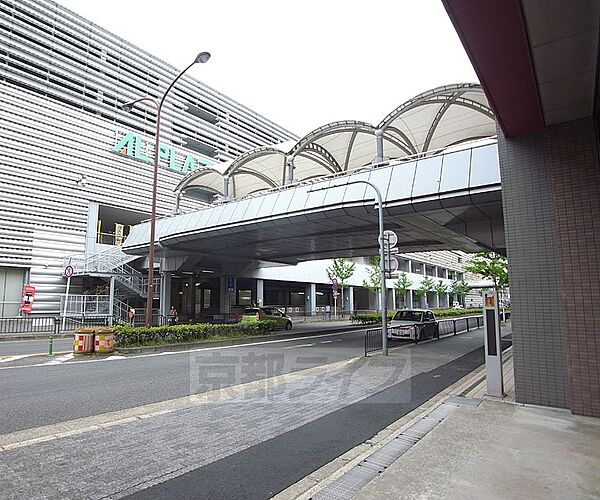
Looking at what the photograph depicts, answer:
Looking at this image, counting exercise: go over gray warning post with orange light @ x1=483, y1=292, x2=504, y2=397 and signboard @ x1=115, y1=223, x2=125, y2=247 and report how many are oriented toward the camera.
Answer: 2

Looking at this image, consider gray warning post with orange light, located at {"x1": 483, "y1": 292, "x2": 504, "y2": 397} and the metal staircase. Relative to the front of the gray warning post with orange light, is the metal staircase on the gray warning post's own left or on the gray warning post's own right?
on the gray warning post's own right

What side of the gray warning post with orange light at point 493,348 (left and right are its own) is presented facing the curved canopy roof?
back

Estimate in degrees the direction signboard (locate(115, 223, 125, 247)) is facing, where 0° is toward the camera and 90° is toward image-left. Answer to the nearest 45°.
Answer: approximately 0°

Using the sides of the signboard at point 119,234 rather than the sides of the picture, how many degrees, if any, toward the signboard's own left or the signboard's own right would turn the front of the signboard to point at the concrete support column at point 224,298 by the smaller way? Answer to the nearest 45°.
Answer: approximately 90° to the signboard's own left

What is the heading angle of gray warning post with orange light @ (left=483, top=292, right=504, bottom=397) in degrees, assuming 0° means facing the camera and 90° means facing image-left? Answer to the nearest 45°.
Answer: approximately 0°

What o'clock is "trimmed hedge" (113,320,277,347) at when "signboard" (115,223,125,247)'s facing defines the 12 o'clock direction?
The trimmed hedge is roughly at 12 o'clock from the signboard.

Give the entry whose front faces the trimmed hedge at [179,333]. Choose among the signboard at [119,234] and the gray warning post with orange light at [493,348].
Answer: the signboard at [119,234]

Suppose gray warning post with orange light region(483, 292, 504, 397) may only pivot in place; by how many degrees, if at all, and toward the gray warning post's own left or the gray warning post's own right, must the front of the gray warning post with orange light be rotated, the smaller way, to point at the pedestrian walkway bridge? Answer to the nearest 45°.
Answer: approximately 135° to the gray warning post's own right

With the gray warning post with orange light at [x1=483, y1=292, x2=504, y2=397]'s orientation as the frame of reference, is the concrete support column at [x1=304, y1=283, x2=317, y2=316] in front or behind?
behind

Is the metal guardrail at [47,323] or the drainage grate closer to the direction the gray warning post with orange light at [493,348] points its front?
the drainage grate
